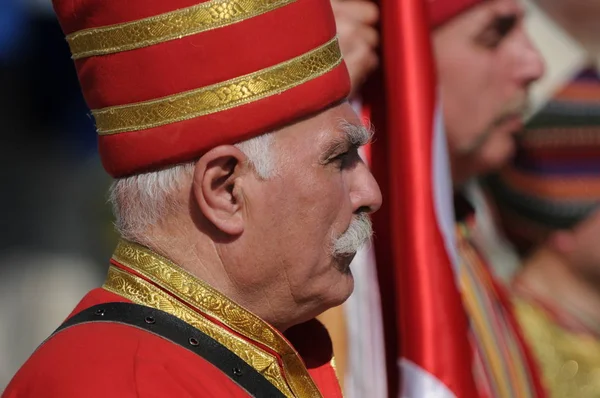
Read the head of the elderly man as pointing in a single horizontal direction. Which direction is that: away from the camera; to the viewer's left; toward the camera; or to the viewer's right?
to the viewer's right

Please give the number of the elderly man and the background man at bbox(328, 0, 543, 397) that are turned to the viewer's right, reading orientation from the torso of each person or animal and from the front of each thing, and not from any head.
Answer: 2

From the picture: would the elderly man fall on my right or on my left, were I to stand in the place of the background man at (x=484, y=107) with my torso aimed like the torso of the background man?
on my right

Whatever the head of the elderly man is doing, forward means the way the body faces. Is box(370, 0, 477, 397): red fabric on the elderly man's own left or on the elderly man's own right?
on the elderly man's own left

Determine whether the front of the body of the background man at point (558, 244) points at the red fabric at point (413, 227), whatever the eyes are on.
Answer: no

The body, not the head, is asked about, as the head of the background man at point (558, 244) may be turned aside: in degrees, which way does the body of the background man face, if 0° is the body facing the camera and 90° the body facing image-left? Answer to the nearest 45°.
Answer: approximately 270°

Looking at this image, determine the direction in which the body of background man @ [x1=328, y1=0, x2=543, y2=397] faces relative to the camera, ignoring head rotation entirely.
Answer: to the viewer's right

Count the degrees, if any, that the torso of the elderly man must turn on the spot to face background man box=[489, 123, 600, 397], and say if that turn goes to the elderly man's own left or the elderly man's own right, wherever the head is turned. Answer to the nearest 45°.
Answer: approximately 45° to the elderly man's own left

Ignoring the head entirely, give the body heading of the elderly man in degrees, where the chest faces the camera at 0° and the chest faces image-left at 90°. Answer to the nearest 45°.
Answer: approximately 270°

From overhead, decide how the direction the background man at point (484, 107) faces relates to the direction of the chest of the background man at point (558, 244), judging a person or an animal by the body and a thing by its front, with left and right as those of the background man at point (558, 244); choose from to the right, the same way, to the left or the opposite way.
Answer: the same way

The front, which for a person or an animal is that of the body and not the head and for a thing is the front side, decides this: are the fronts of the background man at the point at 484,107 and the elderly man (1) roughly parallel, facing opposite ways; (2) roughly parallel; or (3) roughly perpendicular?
roughly parallel

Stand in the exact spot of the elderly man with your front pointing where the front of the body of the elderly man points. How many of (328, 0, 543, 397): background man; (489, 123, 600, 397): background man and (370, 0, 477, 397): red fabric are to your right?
0
